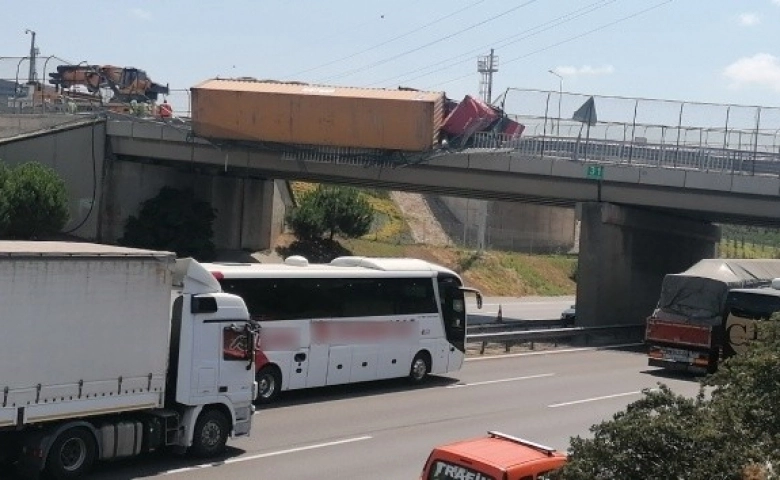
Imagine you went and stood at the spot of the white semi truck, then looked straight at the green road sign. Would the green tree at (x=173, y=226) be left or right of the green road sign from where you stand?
left

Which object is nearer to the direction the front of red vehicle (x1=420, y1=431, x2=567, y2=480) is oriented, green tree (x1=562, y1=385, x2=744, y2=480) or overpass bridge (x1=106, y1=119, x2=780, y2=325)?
the overpass bridge

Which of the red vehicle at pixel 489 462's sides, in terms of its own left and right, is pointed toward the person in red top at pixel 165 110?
left

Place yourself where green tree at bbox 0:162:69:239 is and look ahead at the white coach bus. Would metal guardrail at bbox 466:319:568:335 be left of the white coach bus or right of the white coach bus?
left

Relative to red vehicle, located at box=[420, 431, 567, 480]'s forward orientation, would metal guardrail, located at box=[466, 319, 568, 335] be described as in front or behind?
in front

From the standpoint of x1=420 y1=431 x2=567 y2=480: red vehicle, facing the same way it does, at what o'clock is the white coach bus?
The white coach bus is roughly at 10 o'clock from the red vehicle.

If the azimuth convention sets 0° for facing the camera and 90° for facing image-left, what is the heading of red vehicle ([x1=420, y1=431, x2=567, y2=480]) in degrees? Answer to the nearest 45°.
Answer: approximately 225°

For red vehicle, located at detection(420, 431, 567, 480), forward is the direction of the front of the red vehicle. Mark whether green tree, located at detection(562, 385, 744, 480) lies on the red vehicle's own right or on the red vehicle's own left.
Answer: on the red vehicle's own right

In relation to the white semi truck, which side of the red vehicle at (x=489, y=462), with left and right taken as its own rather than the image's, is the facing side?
left
